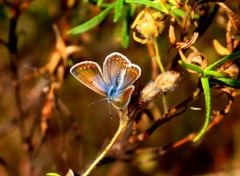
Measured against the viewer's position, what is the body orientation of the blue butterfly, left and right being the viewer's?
facing the viewer and to the left of the viewer
